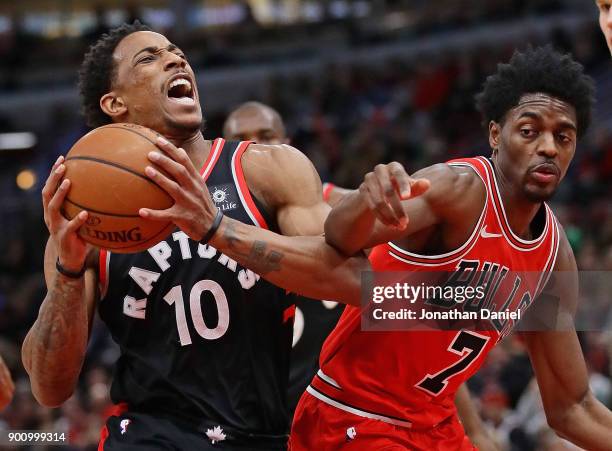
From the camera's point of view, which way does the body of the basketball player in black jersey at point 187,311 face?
toward the camera

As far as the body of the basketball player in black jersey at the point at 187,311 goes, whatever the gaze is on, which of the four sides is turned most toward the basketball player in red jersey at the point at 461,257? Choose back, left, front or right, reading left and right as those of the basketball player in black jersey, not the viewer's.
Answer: left

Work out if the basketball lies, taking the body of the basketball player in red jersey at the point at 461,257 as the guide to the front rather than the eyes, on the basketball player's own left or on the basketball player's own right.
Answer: on the basketball player's own right

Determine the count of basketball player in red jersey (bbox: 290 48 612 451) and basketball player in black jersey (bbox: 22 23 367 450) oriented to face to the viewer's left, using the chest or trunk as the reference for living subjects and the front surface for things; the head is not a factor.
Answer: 0
